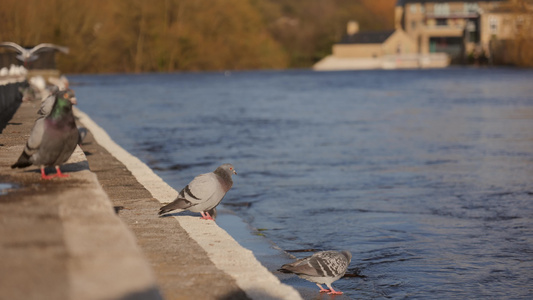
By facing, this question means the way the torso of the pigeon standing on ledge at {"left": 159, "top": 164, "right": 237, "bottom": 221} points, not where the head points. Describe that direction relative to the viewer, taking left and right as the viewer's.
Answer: facing to the right of the viewer

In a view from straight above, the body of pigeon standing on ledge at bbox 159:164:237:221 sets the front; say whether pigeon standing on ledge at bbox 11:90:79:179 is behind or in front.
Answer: behind

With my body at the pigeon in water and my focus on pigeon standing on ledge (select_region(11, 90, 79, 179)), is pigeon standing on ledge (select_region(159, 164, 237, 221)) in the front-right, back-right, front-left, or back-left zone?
front-right

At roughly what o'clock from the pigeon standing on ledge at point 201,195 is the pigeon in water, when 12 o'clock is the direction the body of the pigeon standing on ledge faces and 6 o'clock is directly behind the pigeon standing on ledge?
The pigeon in water is roughly at 1 o'clock from the pigeon standing on ledge.

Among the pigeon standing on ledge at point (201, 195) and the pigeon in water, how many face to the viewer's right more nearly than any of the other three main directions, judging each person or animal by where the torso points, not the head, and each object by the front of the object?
2

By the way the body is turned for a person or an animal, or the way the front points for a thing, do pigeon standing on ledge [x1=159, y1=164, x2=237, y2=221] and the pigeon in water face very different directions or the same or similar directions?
same or similar directions

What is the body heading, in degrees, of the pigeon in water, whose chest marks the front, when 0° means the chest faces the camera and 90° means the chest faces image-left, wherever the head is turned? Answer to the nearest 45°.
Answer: approximately 270°

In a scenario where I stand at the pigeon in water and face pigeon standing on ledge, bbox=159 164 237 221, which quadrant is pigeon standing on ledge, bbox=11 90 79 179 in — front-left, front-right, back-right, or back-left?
front-left

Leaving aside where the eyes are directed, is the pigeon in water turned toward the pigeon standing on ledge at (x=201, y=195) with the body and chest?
no

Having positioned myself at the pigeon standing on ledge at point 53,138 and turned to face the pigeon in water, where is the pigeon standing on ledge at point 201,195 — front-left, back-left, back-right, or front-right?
front-left

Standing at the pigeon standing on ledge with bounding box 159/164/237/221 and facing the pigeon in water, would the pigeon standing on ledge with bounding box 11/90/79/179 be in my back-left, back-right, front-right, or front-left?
back-right

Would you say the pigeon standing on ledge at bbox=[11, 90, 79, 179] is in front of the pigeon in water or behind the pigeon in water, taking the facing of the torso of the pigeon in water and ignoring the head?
behind
